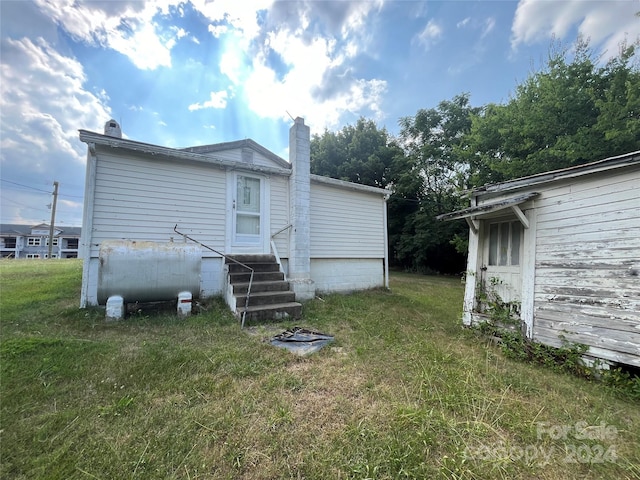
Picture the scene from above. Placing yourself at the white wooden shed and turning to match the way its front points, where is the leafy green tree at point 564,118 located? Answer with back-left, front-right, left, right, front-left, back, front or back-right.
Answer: back-right

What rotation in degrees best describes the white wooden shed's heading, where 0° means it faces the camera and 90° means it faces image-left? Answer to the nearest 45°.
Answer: approximately 45°

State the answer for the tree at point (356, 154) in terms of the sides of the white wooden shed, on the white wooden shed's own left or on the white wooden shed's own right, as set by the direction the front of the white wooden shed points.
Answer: on the white wooden shed's own right

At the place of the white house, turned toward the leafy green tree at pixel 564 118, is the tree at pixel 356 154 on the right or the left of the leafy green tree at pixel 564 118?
left

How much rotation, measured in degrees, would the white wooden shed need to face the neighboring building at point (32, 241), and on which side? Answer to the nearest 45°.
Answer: approximately 45° to its right

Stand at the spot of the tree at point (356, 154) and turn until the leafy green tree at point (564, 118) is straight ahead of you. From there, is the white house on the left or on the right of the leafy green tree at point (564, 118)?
right

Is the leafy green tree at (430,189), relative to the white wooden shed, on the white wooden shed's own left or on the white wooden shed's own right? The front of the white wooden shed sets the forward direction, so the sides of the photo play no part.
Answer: on the white wooden shed's own right
